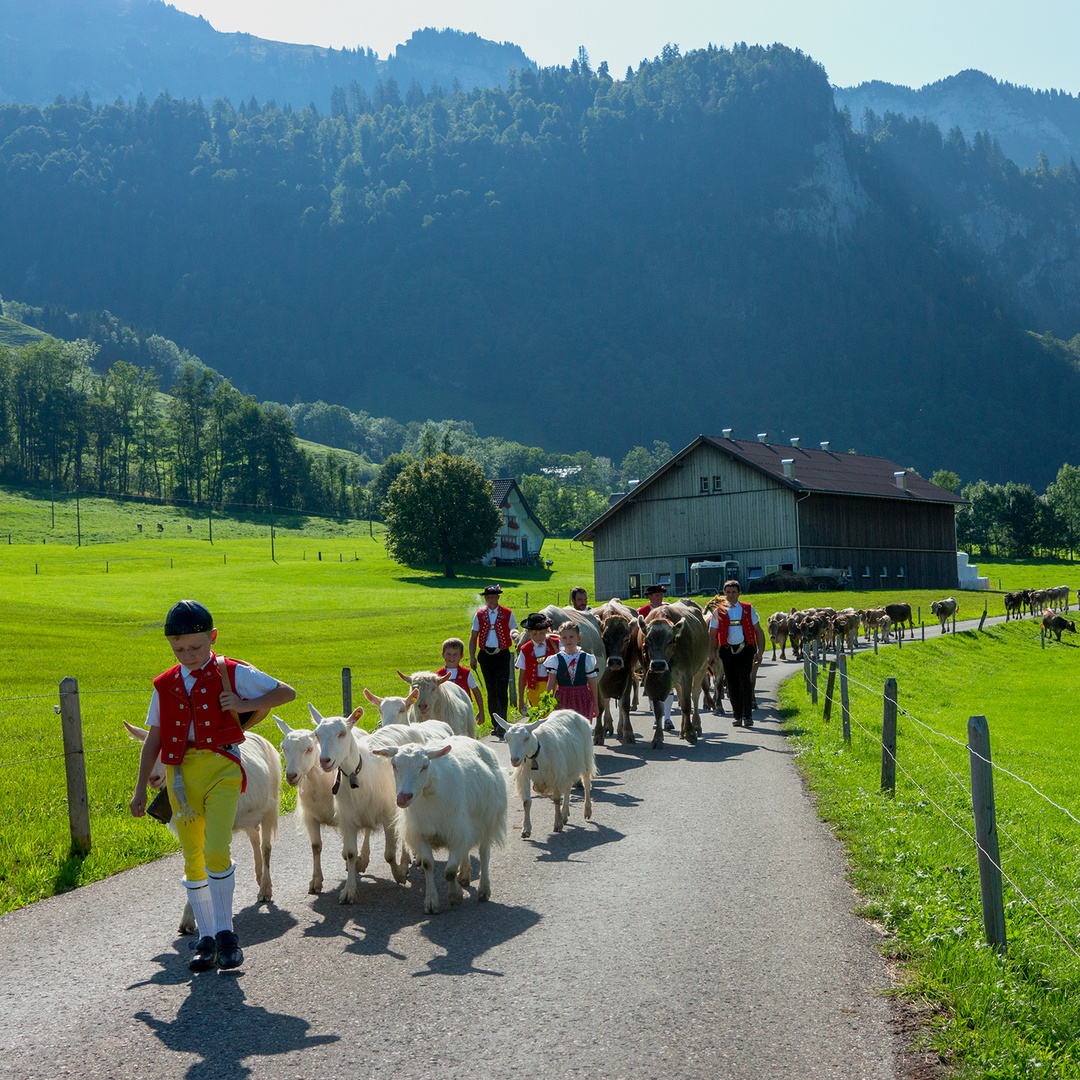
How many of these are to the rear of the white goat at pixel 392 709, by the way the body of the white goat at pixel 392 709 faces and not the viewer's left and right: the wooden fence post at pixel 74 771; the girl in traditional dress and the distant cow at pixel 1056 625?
2

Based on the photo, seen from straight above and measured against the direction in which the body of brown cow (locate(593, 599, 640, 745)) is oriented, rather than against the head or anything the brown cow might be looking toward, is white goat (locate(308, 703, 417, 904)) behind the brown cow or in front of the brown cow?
in front

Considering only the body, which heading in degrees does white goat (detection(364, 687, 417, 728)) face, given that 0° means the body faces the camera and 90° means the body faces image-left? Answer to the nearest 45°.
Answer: approximately 45°

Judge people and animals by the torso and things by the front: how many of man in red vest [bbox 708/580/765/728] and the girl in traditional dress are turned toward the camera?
2

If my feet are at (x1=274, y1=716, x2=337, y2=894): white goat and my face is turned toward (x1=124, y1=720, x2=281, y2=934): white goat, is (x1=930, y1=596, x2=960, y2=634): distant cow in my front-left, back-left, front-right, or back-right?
back-right

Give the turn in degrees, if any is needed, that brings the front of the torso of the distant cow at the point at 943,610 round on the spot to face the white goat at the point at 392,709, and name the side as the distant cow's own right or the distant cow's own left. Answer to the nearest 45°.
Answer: approximately 45° to the distant cow's own left

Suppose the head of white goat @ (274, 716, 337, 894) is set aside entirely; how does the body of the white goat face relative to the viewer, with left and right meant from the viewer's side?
facing the viewer and to the left of the viewer

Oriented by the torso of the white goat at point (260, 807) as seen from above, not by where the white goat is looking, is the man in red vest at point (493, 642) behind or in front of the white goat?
behind

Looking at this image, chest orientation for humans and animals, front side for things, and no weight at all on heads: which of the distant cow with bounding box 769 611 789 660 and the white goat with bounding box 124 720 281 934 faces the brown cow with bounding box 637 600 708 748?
the distant cow
